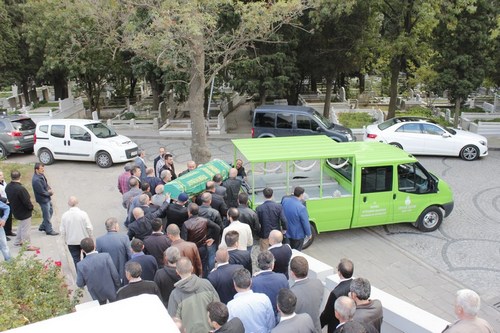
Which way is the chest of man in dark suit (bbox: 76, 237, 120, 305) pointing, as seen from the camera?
away from the camera

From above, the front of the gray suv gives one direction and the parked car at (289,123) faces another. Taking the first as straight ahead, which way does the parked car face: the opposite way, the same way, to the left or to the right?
the opposite way

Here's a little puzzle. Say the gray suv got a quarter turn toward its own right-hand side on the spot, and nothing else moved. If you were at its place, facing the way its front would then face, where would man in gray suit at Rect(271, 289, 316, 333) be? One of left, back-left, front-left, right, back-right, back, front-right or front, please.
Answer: back-right

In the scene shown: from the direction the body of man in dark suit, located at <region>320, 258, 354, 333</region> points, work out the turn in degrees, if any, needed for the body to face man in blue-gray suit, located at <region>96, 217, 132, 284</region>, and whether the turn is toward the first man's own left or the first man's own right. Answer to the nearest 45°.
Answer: approximately 45° to the first man's own left

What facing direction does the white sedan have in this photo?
to the viewer's right

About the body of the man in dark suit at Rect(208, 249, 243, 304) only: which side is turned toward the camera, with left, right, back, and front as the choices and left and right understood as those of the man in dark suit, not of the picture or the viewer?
back

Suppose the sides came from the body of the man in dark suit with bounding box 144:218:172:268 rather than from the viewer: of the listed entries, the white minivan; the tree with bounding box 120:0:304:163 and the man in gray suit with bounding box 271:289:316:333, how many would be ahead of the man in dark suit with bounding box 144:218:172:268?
2

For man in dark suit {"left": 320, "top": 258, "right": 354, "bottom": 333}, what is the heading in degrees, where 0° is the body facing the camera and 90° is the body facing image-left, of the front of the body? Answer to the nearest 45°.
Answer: approximately 135°

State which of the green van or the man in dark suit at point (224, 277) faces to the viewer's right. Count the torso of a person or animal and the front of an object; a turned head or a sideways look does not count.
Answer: the green van

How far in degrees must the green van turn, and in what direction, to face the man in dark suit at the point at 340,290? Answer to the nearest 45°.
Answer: approximately 90° to its right

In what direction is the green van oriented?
to the viewer's right

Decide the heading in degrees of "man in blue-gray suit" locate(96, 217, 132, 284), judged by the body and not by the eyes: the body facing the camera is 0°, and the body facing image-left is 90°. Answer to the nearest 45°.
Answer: approximately 225°

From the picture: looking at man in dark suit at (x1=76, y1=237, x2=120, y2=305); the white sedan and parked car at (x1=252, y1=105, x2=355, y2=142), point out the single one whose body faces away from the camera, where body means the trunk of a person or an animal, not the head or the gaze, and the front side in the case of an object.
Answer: the man in dark suit

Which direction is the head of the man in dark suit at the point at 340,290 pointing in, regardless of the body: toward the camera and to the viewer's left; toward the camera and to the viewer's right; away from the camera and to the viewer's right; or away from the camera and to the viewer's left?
away from the camera and to the viewer's left

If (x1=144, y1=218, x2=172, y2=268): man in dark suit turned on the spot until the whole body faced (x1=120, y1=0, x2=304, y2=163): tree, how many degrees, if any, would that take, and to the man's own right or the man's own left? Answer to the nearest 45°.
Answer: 0° — they already face it

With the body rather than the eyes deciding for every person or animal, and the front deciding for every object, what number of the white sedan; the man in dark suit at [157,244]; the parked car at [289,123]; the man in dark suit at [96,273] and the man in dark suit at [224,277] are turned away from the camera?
3
